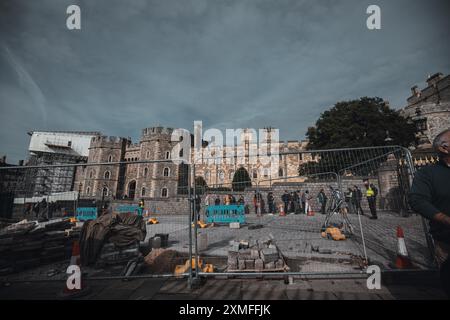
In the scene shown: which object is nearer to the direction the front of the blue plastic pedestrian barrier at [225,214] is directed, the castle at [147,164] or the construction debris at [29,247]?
the construction debris

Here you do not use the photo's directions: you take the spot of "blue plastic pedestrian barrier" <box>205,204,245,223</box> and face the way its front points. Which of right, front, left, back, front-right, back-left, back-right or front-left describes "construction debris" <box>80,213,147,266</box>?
front-right

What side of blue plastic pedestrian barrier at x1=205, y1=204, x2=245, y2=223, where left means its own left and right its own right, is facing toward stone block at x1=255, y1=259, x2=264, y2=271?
front

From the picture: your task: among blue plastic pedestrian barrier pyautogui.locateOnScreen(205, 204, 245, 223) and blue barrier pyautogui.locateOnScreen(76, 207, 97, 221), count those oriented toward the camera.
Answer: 2

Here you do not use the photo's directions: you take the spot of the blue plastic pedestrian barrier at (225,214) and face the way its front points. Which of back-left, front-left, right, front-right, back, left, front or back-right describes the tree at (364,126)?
back-left

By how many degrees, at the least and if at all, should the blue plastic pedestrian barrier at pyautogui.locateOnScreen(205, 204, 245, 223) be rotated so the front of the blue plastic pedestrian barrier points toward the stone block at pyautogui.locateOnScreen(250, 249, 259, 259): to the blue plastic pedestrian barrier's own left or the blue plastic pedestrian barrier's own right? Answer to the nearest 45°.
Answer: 0° — it already faces it

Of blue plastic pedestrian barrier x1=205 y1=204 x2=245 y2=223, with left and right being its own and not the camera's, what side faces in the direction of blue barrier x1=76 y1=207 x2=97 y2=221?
right

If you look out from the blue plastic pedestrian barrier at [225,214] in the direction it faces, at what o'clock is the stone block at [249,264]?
The stone block is roughly at 12 o'clock from the blue plastic pedestrian barrier.
